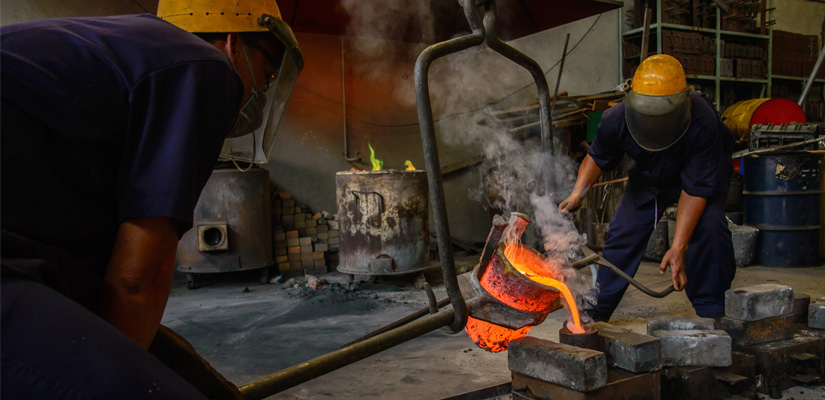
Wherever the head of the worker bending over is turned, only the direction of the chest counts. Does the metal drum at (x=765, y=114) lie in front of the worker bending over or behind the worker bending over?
behind

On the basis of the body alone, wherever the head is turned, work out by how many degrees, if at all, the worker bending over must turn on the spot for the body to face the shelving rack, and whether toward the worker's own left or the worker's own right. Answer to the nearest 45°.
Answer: approximately 180°

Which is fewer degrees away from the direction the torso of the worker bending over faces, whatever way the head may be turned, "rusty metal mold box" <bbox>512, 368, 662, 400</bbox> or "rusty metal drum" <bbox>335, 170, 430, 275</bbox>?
the rusty metal mold box

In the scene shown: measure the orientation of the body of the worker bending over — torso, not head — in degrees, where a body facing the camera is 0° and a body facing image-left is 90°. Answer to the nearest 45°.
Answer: approximately 0°

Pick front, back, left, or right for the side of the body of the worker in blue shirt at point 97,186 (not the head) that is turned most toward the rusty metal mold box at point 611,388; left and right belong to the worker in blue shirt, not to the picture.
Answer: front

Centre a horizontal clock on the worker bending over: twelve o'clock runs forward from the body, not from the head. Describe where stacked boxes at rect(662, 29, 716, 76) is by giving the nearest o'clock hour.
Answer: The stacked boxes is roughly at 6 o'clock from the worker bending over.

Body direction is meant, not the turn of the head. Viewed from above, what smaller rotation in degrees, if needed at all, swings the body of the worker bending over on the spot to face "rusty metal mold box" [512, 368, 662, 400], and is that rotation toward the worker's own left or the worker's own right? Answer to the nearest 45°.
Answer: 0° — they already face it

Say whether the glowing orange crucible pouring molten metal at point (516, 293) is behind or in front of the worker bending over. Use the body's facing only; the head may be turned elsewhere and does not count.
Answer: in front

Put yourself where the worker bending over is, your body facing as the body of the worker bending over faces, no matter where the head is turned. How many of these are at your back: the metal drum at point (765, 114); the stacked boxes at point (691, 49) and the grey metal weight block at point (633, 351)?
2

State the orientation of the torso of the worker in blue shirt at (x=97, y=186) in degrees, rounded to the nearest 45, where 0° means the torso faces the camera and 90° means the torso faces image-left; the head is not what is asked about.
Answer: approximately 270°

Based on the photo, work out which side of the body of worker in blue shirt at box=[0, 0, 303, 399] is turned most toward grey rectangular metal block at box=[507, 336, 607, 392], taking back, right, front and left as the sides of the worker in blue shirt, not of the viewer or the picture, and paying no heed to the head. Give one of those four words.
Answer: front
